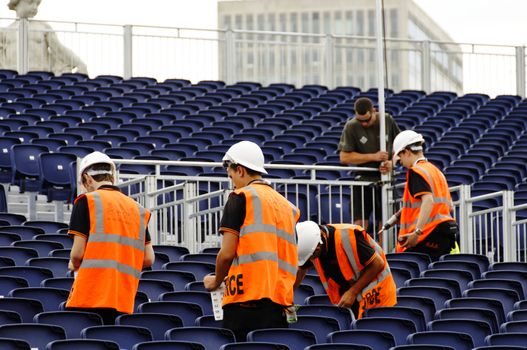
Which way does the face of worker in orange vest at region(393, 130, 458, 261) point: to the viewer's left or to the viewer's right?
to the viewer's left

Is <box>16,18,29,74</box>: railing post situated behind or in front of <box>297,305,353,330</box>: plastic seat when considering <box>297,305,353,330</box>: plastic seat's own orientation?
behind

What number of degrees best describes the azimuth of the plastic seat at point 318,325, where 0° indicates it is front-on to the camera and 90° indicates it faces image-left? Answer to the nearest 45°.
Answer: approximately 0°

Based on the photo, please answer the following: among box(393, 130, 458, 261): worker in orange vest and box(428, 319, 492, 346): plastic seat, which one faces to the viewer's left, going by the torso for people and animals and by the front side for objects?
the worker in orange vest

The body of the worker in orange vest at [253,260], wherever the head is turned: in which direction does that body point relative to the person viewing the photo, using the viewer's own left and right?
facing away from the viewer and to the left of the viewer

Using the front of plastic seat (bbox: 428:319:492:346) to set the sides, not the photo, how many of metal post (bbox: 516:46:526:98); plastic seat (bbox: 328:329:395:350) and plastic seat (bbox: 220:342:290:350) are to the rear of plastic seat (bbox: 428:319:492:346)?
1

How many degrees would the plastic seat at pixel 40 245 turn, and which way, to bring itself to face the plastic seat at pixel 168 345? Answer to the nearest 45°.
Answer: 0° — it already faces it

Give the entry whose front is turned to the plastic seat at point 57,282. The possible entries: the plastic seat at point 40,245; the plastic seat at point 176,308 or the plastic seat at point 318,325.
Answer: the plastic seat at point 40,245
